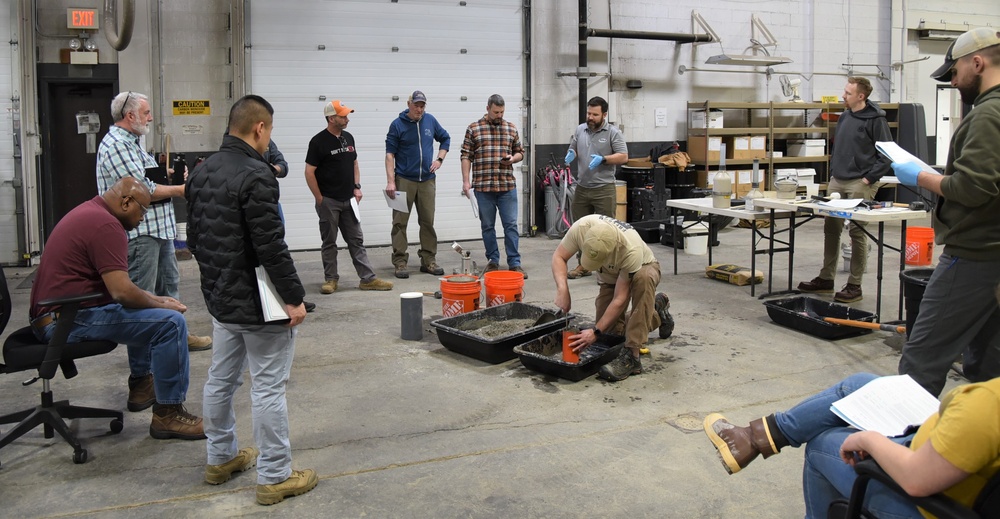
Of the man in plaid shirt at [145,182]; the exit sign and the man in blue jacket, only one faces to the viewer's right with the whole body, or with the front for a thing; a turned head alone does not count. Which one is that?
the man in plaid shirt

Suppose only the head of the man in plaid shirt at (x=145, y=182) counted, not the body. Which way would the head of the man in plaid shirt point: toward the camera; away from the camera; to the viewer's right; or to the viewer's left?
to the viewer's right

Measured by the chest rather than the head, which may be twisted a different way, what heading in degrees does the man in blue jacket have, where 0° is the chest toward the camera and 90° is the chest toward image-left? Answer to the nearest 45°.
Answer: approximately 0°

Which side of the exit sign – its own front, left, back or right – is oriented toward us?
front

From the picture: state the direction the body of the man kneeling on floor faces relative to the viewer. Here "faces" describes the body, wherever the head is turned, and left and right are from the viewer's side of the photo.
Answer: facing the viewer and to the left of the viewer

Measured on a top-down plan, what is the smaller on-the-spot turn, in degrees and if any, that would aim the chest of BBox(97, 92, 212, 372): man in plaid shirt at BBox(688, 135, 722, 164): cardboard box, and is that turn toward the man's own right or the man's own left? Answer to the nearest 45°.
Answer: approximately 45° to the man's own left

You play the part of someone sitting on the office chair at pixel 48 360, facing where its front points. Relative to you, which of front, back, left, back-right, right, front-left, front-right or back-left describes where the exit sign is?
left

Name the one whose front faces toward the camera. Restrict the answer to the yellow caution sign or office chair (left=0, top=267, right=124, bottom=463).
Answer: the yellow caution sign

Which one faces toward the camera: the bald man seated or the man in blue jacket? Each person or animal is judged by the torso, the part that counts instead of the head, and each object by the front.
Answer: the man in blue jacket

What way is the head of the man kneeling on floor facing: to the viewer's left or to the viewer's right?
to the viewer's left

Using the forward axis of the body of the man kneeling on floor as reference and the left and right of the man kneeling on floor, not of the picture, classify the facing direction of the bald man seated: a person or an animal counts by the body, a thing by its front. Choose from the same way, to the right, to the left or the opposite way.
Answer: the opposite way

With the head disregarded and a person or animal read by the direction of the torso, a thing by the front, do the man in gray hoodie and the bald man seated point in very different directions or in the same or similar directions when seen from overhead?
very different directions

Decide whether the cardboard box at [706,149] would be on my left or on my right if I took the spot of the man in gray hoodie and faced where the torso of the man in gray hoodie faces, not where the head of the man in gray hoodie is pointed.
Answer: on my right

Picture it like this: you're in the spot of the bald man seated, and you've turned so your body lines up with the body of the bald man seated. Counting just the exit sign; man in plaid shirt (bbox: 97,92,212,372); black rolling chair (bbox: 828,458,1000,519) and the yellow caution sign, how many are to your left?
3

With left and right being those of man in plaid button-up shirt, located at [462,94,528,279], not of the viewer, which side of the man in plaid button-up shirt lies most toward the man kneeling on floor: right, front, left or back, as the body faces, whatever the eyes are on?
front

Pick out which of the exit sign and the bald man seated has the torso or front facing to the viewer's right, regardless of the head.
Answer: the bald man seated

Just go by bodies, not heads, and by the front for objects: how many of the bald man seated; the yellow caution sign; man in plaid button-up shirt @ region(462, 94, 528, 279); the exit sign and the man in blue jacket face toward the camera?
4
